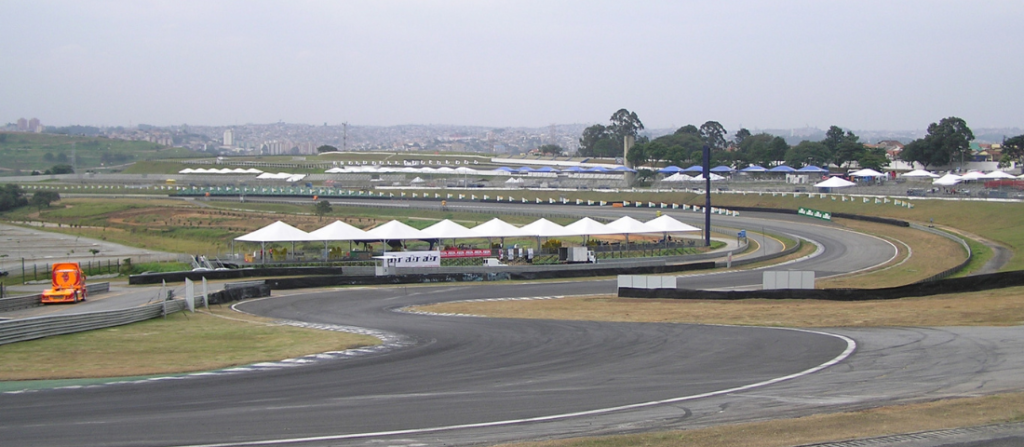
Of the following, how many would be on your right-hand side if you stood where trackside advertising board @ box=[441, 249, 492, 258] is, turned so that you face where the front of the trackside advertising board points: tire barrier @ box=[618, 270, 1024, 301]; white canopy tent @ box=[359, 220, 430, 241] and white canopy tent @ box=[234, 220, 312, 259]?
2

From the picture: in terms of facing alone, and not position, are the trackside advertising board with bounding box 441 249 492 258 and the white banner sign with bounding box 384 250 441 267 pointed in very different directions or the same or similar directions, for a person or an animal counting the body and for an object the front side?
same or similar directions

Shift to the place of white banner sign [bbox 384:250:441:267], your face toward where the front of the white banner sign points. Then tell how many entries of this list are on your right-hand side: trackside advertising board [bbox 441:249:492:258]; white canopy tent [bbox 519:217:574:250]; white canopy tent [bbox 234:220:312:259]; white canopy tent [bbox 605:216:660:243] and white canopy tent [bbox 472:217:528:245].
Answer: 1

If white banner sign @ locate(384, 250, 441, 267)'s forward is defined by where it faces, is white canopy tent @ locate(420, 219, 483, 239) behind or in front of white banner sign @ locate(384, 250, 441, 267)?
behind

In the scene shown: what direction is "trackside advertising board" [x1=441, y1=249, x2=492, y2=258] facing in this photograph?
toward the camera

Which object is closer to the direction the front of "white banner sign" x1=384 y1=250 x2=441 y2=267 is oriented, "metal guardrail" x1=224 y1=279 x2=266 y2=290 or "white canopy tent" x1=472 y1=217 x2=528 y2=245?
the metal guardrail

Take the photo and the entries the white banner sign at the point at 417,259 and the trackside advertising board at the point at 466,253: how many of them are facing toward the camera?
2

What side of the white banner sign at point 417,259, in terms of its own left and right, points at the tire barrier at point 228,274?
right

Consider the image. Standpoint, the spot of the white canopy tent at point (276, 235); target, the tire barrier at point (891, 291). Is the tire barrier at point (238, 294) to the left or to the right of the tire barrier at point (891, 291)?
right

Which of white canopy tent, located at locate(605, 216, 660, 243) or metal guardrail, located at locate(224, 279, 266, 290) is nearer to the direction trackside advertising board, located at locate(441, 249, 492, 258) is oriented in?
the metal guardrail

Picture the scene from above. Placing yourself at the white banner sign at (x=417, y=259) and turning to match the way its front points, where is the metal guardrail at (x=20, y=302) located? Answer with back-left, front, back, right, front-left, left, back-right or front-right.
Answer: front-right

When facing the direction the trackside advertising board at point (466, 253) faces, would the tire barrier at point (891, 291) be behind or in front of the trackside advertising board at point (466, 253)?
in front

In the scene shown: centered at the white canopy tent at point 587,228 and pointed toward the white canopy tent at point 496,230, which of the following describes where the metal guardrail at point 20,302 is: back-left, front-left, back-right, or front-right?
front-left

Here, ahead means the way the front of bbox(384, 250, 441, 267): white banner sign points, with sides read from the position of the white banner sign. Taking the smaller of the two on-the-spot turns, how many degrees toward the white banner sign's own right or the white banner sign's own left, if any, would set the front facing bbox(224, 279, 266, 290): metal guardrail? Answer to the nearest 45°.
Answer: approximately 45° to the white banner sign's own right

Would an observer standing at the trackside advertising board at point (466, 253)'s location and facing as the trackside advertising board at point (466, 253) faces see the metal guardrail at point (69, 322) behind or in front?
in front

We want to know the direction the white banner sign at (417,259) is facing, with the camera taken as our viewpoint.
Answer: facing the viewer

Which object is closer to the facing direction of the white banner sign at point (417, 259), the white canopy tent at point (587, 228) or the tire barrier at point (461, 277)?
the tire barrier

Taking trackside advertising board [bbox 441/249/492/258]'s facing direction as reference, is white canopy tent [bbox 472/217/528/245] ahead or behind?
behind
